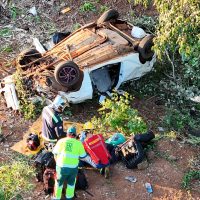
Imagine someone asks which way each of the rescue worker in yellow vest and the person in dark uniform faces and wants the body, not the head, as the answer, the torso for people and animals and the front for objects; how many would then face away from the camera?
1

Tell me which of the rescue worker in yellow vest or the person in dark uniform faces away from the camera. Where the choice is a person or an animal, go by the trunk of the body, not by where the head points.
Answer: the rescue worker in yellow vest

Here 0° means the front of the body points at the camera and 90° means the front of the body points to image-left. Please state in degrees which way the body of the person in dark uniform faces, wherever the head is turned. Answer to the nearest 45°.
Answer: approximately 270°

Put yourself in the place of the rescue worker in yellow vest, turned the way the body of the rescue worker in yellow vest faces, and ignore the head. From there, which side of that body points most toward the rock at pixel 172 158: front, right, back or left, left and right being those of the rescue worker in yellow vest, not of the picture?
right

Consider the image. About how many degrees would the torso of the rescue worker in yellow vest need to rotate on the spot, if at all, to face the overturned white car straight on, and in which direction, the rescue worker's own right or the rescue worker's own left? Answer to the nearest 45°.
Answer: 0° — they already face it

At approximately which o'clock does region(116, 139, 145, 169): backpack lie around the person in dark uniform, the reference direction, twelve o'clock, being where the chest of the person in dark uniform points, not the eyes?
The backpack is roughly at 1 o'clock from the person in dark uniform.

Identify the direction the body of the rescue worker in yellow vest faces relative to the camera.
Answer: away from the camera
